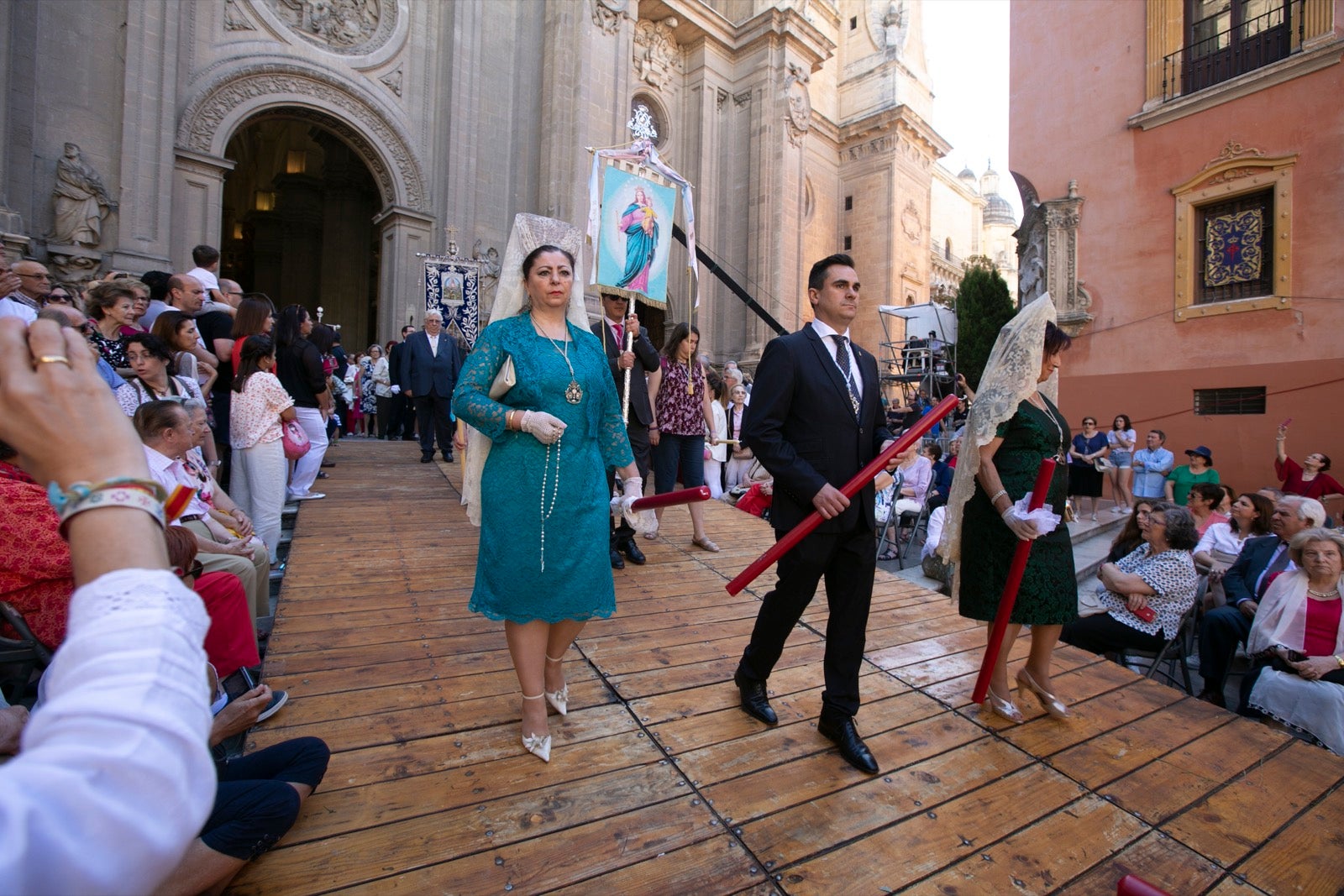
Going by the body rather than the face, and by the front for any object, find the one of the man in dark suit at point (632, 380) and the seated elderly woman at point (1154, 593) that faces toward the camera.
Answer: the man in dark suit

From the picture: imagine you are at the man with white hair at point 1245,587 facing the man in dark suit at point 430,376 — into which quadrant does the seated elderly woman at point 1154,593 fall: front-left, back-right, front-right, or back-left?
front-left

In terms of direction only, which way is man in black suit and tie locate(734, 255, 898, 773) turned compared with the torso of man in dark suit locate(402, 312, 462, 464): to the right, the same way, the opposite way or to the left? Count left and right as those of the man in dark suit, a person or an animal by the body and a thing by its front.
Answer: the same way

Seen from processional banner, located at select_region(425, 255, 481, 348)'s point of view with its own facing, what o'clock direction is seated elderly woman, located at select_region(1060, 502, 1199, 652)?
The seated elderly woman is roughly at 11 o'clock from the processional banner.

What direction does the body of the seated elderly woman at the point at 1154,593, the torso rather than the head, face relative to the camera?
to the viewer's left

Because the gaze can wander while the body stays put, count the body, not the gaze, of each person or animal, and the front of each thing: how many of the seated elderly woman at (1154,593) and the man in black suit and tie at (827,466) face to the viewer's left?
1

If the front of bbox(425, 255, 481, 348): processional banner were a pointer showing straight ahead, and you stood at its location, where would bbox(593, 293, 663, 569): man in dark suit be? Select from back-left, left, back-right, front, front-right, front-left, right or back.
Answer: front

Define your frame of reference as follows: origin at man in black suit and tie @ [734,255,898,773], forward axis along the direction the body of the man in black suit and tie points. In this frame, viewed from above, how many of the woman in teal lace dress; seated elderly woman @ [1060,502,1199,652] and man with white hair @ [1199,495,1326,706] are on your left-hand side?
2

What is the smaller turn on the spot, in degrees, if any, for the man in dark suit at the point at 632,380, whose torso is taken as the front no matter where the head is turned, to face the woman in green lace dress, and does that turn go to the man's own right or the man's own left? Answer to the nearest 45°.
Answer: approximately 45° to the man's own left

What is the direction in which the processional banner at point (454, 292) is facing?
toward the camera

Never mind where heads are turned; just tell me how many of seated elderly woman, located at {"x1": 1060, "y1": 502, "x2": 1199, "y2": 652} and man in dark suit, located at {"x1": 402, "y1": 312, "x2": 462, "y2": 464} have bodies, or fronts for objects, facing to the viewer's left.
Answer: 1

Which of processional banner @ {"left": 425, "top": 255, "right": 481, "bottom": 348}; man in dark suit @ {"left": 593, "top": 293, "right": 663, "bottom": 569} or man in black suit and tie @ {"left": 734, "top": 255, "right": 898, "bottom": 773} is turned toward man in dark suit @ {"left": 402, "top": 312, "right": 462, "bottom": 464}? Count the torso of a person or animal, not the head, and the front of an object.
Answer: the processional banner

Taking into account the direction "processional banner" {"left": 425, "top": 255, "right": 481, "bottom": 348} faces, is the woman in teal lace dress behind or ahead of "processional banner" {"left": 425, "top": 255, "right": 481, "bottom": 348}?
ahead

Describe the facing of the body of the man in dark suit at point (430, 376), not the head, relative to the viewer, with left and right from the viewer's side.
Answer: facing the viewer

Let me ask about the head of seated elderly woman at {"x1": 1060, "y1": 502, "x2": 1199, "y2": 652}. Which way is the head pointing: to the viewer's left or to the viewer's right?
to the viewer's left

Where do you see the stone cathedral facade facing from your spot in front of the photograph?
facing the viewer and to the right of the viewer

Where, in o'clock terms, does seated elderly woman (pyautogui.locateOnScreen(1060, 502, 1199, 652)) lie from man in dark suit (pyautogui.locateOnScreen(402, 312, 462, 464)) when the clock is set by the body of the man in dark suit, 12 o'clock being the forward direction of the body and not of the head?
The seated elderly woman is roughly at 11 o'clock from the man in dark suit.
